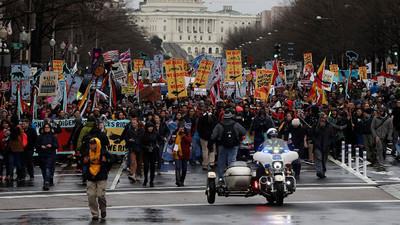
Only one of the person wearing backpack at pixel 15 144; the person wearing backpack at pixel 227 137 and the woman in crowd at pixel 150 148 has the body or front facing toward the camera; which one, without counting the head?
the woman in crowd

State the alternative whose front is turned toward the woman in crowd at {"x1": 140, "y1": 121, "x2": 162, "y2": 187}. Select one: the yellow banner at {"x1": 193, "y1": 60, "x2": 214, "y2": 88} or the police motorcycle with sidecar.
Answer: the yellow banner

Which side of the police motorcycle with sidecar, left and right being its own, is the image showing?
front

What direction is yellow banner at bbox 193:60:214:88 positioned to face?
toward the camera

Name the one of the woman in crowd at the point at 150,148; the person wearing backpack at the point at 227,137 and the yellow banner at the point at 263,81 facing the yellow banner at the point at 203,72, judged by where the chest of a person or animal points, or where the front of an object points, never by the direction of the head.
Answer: the person wearing backpack

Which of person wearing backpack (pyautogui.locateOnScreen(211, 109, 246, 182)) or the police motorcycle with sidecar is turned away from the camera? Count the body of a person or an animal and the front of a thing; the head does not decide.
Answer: the person wearing backpack

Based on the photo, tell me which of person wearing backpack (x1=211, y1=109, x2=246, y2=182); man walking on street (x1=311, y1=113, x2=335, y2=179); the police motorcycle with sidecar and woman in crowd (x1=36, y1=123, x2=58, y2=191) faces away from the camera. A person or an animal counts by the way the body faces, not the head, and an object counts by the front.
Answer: the person wearing backpack

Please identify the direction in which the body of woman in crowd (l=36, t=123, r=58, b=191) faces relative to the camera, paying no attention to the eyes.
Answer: toward the camera

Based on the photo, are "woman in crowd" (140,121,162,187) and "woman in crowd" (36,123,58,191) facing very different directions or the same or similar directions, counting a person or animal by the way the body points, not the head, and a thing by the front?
same or similar directions

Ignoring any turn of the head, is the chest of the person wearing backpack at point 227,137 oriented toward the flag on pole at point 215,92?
yes

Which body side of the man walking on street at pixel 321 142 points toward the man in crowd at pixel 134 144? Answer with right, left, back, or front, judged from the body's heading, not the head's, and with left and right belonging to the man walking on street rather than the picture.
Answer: right

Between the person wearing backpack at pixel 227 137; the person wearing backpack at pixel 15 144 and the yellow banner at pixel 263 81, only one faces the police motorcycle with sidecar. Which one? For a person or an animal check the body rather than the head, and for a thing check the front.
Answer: the yellow banner

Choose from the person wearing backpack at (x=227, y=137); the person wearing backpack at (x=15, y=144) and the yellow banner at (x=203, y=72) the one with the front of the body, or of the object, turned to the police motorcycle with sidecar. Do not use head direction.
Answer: the yellow banner
